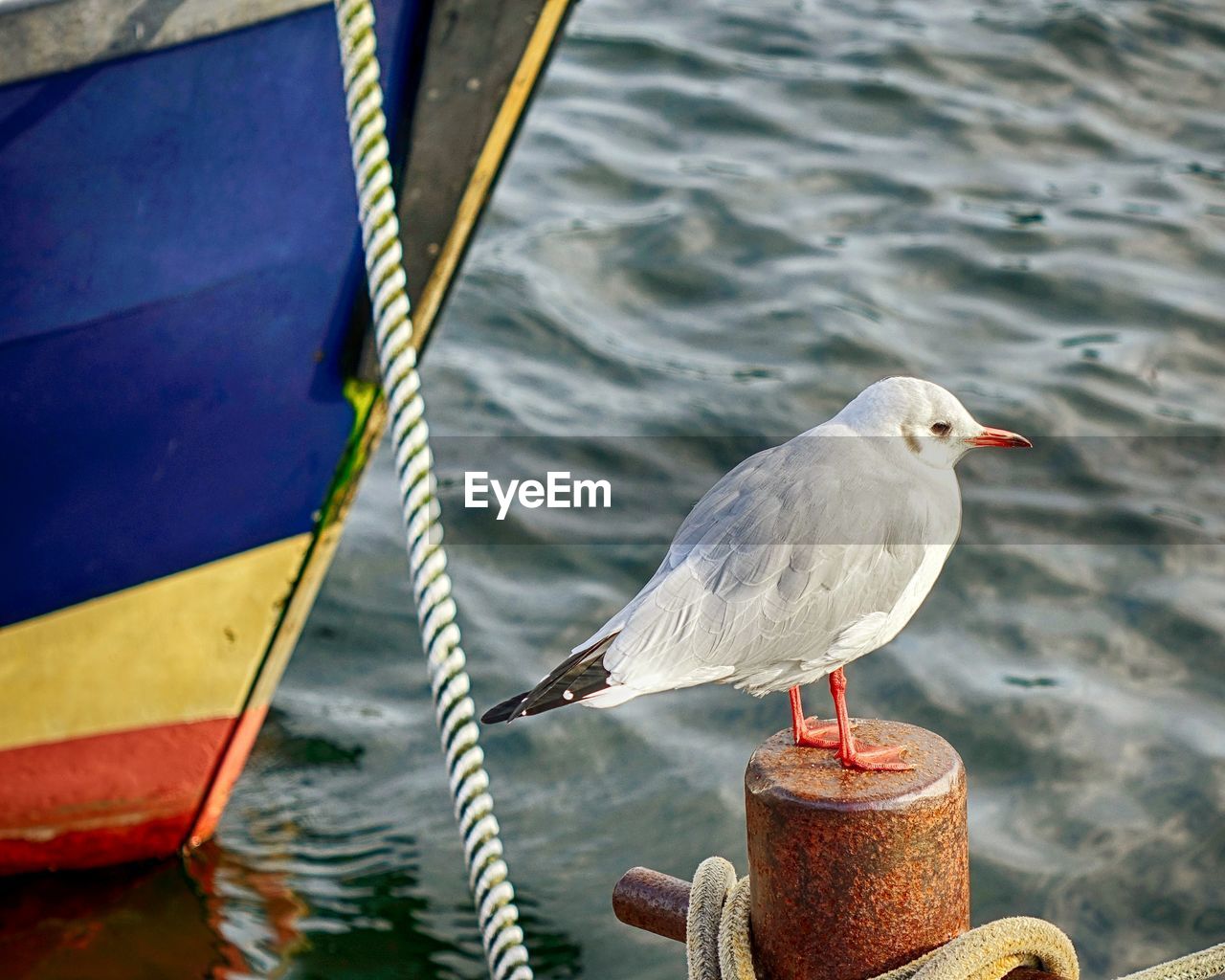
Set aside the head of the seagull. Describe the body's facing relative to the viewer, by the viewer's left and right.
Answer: facing to the right of the viewer

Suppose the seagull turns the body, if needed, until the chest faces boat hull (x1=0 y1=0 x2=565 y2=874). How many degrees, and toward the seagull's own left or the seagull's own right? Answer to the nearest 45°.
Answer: approximately 135° to the seagull's own left
